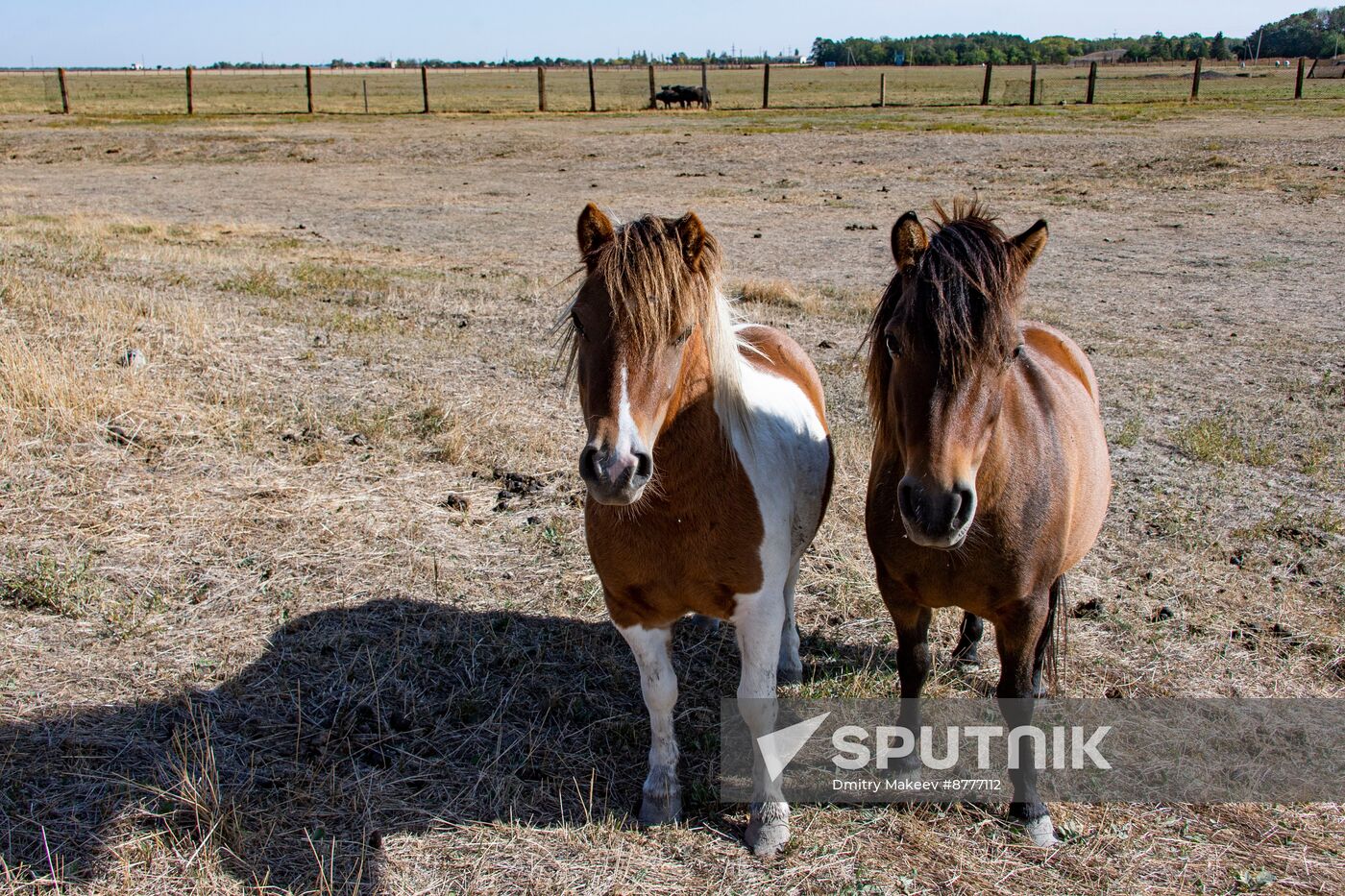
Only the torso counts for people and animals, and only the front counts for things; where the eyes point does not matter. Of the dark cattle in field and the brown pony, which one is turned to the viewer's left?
the dark cattle in field

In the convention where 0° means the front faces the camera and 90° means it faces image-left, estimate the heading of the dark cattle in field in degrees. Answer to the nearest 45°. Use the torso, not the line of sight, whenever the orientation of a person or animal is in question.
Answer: approximately 90°

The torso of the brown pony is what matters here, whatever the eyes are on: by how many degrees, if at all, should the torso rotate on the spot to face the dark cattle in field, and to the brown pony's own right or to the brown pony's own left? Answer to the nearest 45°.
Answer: approximately 180°

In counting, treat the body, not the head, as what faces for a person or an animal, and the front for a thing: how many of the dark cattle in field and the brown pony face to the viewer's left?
1

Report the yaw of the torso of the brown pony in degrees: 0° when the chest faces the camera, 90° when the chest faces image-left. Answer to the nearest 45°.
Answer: approximately 0°

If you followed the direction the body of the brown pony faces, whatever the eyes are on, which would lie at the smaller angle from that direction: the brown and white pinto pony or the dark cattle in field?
the brown and white pinto pony

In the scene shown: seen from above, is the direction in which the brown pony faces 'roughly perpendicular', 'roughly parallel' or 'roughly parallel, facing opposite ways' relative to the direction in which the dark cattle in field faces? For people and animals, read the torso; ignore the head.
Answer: roughly perpendicular

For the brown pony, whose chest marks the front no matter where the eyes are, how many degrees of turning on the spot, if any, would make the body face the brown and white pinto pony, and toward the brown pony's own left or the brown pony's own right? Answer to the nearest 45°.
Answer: approximately 90° to the brown pony's own right

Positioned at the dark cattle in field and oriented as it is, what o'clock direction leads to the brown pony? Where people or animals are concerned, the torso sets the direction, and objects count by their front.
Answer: The brown pony is roughly at 9 o'clock from the dark cattle in field.
